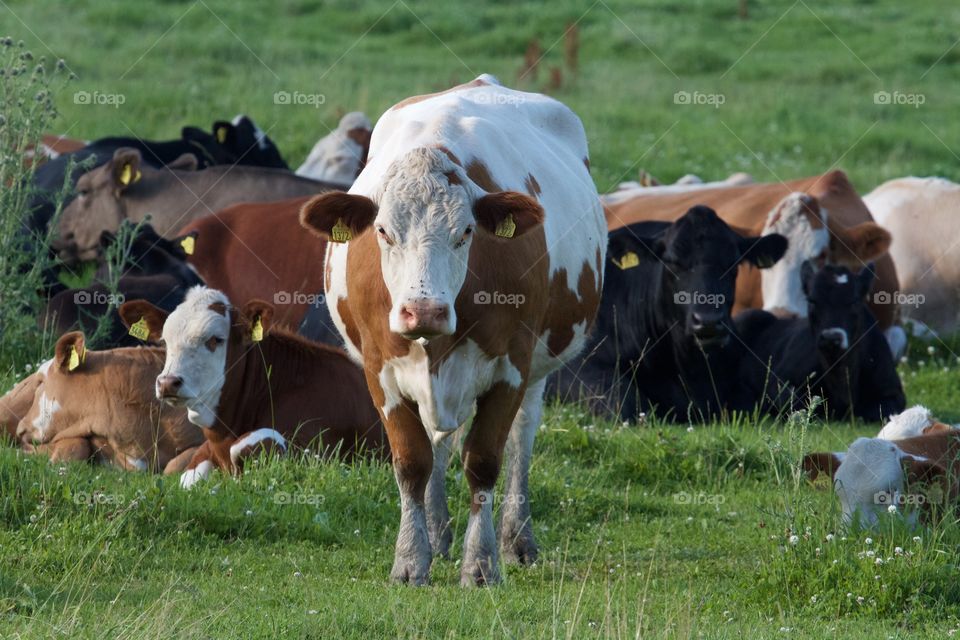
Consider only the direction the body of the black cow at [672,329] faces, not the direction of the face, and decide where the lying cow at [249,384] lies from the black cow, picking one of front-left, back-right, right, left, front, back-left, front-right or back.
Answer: right

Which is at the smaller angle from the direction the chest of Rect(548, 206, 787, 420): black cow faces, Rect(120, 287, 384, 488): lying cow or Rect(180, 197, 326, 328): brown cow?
the lying cow

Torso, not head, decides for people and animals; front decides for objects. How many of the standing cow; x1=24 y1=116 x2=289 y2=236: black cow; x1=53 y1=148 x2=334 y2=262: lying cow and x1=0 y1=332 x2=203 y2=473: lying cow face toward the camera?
1

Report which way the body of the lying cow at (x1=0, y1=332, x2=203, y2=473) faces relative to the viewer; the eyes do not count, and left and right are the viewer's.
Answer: facing to the left of the viewer

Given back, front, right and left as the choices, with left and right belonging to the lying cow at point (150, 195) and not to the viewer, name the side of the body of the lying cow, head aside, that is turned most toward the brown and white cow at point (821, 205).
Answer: back

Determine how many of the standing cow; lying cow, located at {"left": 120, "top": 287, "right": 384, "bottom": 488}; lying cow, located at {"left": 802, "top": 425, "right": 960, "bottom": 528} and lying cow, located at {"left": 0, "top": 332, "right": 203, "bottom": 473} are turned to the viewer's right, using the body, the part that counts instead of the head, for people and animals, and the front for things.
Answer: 0

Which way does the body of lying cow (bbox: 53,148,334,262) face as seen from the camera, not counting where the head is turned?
to the viewer's left

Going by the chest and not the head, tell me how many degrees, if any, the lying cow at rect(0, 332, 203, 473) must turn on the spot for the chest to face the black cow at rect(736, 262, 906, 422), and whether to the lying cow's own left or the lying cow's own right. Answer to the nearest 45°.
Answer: approximately 180°

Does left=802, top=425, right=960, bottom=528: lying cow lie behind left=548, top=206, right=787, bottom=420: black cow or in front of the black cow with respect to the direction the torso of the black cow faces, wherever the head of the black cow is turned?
in front

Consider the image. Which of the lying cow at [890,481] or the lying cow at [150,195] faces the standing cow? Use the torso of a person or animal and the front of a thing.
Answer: the lying cow at [890,481]

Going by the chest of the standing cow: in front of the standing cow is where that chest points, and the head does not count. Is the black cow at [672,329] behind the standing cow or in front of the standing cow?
behind

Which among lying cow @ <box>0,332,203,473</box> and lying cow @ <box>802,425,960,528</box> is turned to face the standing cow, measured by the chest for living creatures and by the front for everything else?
lying cow @ <box>802,425,960,528</box>

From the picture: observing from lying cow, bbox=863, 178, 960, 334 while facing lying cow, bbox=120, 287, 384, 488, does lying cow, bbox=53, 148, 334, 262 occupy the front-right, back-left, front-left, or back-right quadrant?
front-right

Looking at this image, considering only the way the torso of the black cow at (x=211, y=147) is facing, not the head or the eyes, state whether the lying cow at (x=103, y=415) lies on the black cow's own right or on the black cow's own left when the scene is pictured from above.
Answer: on the black cow's own right

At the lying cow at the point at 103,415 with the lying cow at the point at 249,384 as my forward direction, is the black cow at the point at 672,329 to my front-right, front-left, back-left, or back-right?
front-left

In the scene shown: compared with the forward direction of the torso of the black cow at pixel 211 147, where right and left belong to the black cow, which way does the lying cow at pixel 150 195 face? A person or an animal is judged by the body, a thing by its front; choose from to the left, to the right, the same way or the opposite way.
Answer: the opposite way

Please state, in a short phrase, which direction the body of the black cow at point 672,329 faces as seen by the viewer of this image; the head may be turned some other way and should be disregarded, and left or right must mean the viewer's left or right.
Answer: facing the viewer and to the right of the viewer

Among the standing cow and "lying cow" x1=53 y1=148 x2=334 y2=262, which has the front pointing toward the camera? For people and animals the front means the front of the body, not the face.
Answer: the standing cow

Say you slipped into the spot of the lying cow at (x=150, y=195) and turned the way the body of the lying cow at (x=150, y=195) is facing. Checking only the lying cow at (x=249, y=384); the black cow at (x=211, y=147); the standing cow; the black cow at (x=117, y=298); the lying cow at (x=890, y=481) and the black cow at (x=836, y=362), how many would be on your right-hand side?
1

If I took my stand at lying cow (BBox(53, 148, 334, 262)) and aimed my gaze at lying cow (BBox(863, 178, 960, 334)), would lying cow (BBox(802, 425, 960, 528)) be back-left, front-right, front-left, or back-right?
front-right

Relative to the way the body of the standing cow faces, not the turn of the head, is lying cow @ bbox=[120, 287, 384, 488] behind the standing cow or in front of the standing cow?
behind
